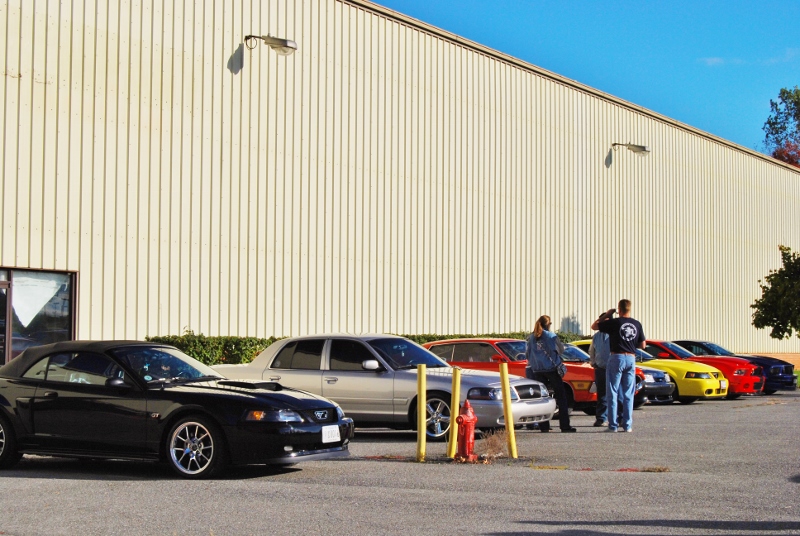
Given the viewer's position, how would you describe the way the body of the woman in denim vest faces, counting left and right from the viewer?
facing away from the viewer and to the right of the viewer

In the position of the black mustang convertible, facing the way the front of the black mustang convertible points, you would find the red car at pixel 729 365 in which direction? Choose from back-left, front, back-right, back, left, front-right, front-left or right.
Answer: left

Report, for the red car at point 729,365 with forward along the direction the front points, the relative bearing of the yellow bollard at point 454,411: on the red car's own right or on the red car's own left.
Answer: on the red car's own right

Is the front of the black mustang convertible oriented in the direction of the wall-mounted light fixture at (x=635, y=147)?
no

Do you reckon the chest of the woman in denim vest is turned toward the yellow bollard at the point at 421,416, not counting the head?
no

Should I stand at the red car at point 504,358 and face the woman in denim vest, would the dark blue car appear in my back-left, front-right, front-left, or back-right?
back-left

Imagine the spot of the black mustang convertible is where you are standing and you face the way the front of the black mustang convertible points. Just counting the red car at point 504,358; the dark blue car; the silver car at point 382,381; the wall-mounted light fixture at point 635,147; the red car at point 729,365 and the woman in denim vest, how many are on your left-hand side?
6

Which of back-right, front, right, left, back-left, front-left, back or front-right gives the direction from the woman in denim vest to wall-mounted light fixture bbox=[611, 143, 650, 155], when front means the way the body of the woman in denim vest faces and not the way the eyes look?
front-left

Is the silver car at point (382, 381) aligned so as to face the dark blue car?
no

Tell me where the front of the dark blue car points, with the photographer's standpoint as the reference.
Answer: facing the viewer and to the right of the viewer

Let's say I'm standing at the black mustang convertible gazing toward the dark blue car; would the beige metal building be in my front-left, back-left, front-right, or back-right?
front-left

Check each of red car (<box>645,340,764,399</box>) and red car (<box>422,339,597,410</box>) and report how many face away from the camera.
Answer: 0

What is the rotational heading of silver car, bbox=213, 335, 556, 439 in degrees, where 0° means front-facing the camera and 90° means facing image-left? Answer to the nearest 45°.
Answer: approximately 315°

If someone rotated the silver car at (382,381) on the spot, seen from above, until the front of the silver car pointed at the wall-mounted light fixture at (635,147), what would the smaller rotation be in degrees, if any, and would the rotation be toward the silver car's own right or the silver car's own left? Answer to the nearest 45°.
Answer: approximately 135° to the silver car's own left

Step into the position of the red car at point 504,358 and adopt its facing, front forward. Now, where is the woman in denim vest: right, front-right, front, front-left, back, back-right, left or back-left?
front-right

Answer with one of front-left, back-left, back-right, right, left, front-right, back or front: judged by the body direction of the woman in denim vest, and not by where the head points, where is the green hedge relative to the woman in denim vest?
left

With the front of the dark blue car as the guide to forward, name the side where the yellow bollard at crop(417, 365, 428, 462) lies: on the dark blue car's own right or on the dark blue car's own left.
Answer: on the dark blue car's own right
